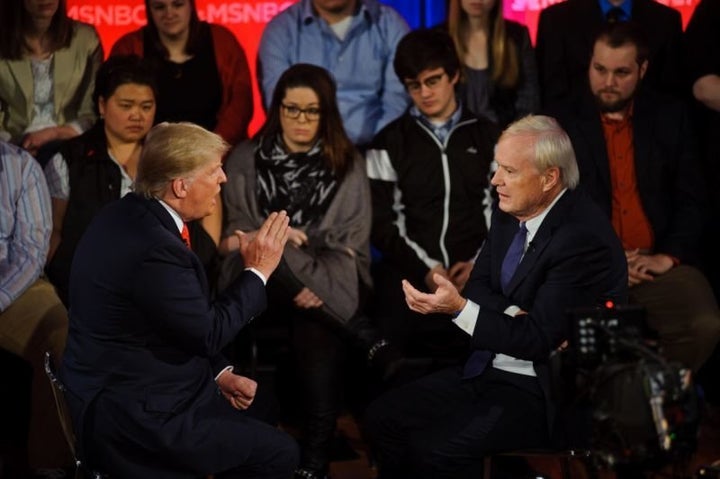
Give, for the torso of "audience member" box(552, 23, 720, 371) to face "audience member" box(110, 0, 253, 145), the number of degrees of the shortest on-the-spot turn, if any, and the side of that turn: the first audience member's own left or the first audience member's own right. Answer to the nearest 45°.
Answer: approximately 45° to the first audience member's own right

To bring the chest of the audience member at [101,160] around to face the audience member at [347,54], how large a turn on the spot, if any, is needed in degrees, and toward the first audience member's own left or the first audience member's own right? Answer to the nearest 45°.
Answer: approximately 135° to the first audience member's own left

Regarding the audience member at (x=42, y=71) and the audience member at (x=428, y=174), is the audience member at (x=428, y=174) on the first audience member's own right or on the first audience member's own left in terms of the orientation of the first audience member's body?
on the first audience member's own left

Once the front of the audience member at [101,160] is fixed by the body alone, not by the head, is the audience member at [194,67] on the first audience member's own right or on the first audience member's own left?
on the first audience member's own left

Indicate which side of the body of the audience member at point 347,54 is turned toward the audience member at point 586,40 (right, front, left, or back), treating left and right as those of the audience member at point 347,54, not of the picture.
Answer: left

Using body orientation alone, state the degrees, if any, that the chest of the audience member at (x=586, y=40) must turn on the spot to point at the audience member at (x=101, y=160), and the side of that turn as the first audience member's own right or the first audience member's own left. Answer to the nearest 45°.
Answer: approximately 45° to the first audience member's own right
